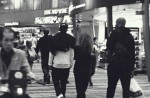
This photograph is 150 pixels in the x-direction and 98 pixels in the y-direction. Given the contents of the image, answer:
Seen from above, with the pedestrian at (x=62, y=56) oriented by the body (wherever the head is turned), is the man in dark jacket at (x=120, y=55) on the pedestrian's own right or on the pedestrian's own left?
on the pedestrian's own right

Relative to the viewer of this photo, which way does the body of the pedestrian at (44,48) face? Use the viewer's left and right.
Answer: facing away from the viewer

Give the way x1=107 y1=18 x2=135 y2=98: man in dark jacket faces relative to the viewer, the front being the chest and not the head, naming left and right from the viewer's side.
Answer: facing away from the viewer

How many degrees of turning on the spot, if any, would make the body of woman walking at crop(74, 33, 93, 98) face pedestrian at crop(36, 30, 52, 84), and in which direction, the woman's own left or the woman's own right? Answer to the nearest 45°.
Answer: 0° — they already face them

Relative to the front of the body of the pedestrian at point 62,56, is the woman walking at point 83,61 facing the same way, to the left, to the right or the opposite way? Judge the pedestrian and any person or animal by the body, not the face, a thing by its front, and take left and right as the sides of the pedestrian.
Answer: the same way

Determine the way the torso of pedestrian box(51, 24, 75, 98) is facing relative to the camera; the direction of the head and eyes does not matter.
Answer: away from the camera

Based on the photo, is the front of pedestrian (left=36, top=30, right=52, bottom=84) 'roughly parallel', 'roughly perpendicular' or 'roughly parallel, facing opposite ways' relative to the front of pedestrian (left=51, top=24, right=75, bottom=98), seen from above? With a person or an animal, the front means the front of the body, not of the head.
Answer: roughly parallel

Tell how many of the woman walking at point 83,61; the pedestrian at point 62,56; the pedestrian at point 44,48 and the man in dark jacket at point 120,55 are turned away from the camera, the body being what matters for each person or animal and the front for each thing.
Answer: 4

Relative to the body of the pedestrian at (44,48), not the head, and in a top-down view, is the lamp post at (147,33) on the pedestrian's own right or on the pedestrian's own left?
on the pedestrian's own right

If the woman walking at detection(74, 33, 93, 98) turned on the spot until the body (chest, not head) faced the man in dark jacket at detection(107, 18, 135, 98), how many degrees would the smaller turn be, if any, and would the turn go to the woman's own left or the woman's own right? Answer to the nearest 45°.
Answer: approximately 135° to the woman's own right

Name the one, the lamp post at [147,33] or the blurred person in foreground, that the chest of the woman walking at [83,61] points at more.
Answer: the lamp post

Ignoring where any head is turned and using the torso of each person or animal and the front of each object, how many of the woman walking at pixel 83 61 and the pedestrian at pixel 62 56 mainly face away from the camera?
2

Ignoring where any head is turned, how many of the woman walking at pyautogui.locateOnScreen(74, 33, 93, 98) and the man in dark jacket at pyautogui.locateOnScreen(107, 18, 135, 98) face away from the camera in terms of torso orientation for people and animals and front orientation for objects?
2

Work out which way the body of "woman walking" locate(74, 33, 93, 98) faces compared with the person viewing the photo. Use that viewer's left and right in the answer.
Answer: facing away from the viewer
